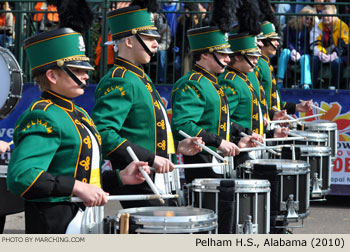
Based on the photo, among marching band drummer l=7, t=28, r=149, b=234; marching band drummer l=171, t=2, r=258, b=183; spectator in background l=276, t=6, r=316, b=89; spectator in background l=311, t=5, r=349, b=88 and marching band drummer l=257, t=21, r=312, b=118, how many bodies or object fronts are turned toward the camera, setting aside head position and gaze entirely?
2

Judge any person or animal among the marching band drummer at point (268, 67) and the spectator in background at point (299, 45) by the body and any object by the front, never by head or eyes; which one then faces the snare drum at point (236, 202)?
the spectator in background

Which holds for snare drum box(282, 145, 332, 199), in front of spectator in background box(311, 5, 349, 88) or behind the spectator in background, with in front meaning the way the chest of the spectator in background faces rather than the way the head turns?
in front

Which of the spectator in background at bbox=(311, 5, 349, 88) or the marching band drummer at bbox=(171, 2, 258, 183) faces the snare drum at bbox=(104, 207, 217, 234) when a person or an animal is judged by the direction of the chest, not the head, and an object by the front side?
the spectator in background

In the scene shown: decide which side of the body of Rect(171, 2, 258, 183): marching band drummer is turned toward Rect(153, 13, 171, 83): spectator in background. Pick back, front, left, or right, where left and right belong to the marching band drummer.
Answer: left

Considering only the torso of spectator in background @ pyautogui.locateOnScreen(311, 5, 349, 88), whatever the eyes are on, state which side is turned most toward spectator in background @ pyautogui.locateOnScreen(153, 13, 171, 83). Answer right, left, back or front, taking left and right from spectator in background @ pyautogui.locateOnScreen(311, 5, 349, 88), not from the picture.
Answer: right

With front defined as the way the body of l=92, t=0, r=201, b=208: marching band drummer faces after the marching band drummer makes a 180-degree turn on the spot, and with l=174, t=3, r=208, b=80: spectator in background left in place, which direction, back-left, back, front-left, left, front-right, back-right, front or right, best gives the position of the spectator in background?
right

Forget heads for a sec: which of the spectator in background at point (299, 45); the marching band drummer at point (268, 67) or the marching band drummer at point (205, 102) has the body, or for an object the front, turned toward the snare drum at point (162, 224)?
the spectator in background

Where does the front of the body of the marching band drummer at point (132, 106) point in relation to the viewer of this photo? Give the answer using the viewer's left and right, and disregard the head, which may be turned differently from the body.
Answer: facing to the right of the viewer

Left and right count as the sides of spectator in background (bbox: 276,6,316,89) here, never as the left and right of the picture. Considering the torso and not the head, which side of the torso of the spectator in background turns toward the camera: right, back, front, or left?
front

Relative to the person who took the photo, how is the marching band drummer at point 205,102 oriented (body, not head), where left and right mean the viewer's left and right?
facing to the right of the viewer

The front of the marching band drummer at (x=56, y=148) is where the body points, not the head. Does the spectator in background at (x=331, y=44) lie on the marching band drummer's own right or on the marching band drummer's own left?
on the marching band drummer's own left

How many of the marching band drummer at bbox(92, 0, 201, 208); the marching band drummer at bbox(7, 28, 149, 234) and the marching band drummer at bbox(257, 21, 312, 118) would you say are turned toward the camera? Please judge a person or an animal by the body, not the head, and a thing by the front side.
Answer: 0

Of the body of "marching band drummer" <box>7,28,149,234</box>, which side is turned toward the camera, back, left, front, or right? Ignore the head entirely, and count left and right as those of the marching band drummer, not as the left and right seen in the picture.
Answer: right

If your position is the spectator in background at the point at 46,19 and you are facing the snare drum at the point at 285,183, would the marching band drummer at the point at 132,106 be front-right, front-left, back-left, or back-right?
front-right

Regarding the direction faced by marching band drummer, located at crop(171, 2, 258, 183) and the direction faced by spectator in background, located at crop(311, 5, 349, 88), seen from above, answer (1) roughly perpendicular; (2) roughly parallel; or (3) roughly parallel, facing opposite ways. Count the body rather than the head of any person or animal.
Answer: roughly perpendicular

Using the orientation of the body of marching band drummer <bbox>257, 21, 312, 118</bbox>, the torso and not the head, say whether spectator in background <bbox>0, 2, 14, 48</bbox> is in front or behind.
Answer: behind

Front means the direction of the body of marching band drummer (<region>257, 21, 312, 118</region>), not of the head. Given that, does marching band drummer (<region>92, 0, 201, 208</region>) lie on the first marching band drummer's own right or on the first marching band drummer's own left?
on the first marching band drummer's own right

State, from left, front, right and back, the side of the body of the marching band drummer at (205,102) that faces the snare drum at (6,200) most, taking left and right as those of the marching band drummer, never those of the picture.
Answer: back

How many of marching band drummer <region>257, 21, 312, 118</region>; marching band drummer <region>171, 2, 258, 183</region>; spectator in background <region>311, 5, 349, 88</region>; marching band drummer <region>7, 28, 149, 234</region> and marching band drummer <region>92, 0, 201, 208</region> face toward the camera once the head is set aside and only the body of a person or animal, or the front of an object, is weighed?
1

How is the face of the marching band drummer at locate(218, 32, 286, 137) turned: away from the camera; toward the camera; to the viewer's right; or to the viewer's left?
to the viewer's right

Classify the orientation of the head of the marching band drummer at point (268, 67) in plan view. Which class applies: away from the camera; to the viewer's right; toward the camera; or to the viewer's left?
to the viewer's right
